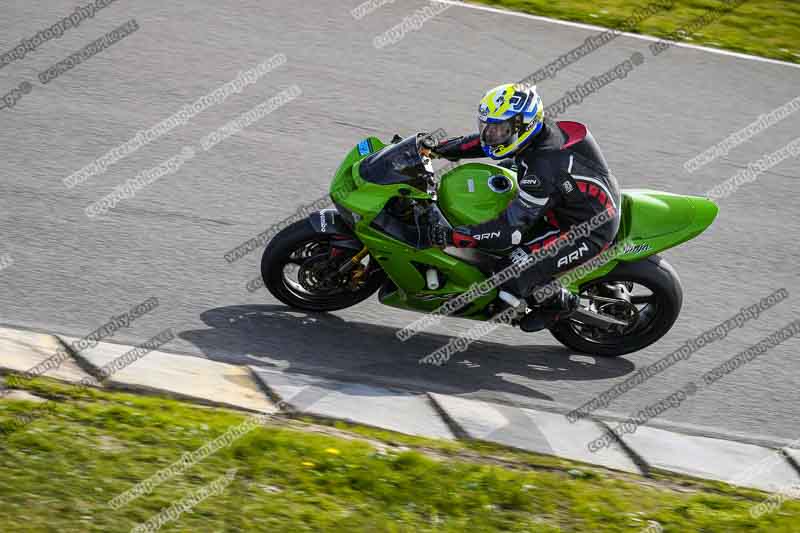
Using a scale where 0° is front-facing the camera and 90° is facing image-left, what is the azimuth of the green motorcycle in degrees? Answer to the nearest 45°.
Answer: approximately 90°

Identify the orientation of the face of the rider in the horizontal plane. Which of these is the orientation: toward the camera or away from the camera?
toward the camera
